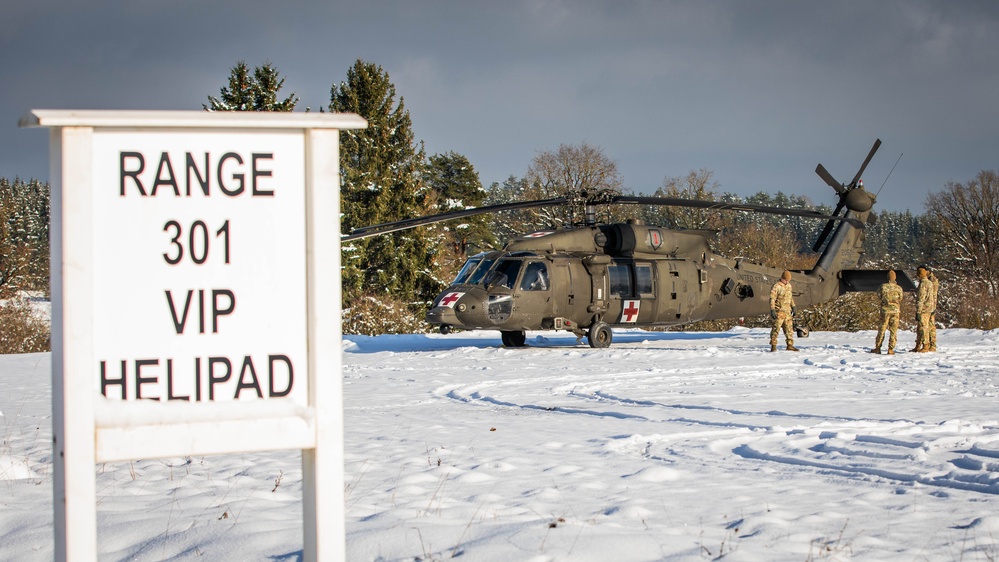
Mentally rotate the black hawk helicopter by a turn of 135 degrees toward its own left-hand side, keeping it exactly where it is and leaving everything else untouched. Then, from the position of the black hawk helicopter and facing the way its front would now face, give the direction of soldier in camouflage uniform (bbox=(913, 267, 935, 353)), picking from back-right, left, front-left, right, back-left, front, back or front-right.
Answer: front

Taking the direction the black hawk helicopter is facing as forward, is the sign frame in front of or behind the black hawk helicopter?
in front

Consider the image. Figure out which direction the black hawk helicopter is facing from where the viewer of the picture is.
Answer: facing the viewer and to the left of the viewer

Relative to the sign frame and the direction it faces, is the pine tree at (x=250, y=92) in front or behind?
behind

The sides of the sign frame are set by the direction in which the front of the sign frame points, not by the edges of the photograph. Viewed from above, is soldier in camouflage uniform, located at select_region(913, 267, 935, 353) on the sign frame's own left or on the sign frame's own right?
on the sign frame's own left

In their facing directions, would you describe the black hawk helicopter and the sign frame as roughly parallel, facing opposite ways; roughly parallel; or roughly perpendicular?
roughly perpendicular

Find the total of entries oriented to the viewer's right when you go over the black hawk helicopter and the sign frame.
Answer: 0

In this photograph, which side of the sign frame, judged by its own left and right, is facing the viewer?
front

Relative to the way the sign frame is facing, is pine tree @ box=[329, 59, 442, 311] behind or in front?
behind
